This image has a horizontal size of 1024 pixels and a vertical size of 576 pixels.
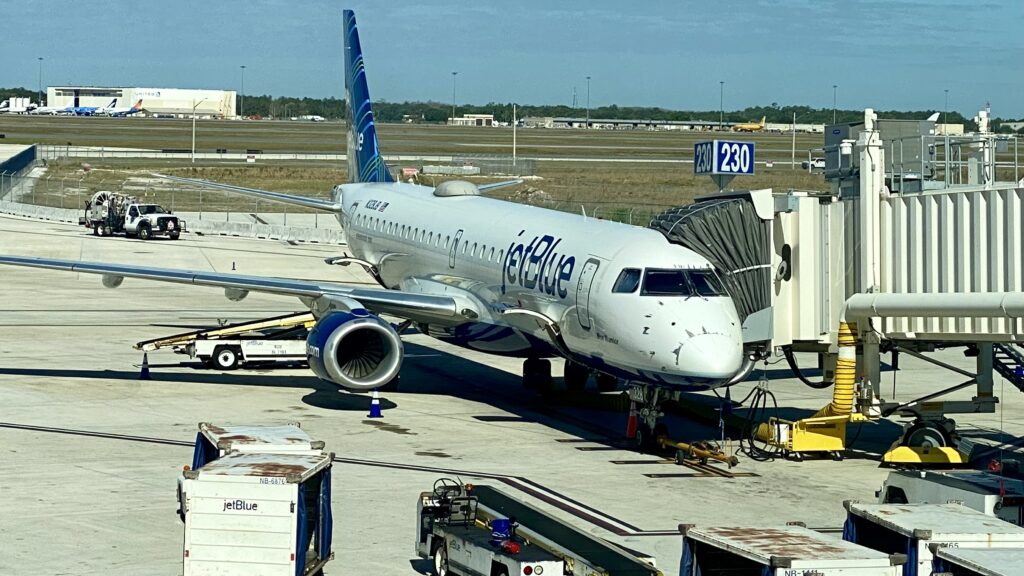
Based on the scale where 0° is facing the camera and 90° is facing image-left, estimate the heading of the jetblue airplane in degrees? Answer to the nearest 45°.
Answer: approximately 315°

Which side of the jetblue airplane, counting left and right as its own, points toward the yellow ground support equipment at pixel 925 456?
front

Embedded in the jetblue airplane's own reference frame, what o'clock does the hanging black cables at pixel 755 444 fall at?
The hanging black cables is roughly at 12 o'clock from the jetblue airplane.

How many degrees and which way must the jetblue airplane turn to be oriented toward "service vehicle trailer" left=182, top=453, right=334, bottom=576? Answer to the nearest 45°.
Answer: approximately 45° to its right

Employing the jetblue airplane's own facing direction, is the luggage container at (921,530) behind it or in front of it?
in front

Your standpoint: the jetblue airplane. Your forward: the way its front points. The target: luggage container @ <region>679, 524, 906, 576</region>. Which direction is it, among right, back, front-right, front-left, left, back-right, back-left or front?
front-right

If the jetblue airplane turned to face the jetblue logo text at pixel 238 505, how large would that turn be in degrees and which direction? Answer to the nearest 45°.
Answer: approximately 45° to its right

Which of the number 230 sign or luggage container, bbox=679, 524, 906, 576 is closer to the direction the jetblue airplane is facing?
the luggage container

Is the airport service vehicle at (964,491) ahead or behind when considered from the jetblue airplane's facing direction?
ahead

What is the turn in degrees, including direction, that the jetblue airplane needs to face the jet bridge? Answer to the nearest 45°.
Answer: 0° — it already faces it

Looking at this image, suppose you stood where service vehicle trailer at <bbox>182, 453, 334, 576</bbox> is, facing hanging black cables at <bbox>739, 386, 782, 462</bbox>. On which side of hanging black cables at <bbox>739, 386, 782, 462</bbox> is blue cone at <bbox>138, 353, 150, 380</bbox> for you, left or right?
left
